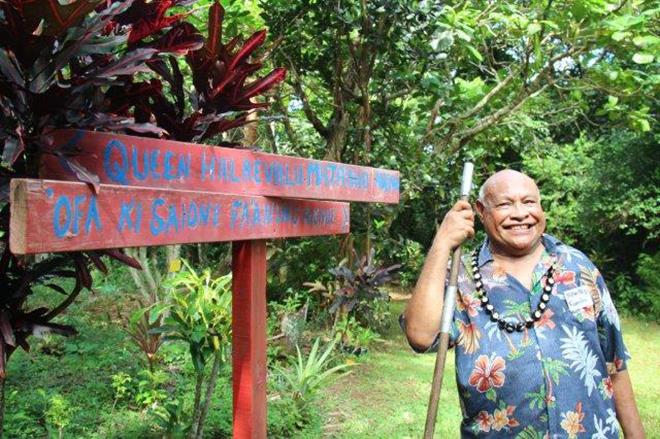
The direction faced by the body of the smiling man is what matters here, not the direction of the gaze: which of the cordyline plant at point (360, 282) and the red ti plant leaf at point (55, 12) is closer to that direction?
the red ti plant leaf

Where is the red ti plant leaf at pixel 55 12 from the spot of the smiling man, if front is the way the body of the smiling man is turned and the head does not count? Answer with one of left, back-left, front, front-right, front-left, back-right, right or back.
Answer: front-right

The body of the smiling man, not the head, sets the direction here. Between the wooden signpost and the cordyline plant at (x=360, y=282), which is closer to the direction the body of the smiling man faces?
the wooden signpost

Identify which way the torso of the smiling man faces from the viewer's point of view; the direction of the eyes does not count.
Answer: toward the camera

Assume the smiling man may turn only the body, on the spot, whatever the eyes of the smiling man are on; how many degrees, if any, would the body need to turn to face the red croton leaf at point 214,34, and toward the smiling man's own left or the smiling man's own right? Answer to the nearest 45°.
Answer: approximately 90° to the smiling man's own right

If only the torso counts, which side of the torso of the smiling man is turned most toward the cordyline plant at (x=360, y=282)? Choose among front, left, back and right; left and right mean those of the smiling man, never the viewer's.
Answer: back

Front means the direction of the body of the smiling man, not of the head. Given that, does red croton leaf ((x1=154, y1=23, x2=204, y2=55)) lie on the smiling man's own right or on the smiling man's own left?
on the smiling man's own right

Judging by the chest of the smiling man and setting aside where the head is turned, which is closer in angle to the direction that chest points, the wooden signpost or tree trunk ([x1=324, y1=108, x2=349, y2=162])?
the wooden signpost
